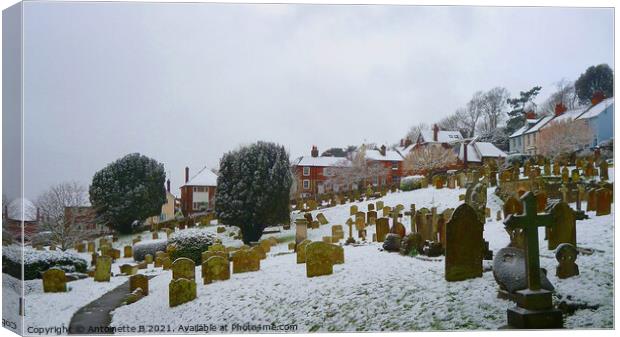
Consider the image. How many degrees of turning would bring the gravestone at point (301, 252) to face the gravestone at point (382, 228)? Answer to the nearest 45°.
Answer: approximately 90° to its left

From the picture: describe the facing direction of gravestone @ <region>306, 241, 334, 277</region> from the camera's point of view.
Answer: facing the viewer

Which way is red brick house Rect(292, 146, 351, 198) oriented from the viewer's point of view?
toward the camera

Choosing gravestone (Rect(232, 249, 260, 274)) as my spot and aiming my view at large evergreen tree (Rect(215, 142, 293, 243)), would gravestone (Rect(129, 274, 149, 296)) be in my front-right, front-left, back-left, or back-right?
back-left

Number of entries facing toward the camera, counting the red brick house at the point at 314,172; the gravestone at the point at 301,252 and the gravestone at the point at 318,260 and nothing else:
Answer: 3

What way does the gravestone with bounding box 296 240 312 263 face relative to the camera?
toward the camera

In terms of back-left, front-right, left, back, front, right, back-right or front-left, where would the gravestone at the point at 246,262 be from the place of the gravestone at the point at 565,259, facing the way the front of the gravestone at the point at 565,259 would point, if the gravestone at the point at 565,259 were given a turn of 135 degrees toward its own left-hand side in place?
back-left

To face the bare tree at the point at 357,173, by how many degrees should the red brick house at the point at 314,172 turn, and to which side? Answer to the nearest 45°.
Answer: approximately 90° to its left

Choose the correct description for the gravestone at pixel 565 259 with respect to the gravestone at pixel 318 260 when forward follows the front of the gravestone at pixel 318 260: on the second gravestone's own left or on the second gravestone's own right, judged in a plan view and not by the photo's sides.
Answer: on the second gravestone's own left

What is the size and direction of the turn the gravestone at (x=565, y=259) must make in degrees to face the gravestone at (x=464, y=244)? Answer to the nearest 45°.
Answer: approximately 90° to its right
